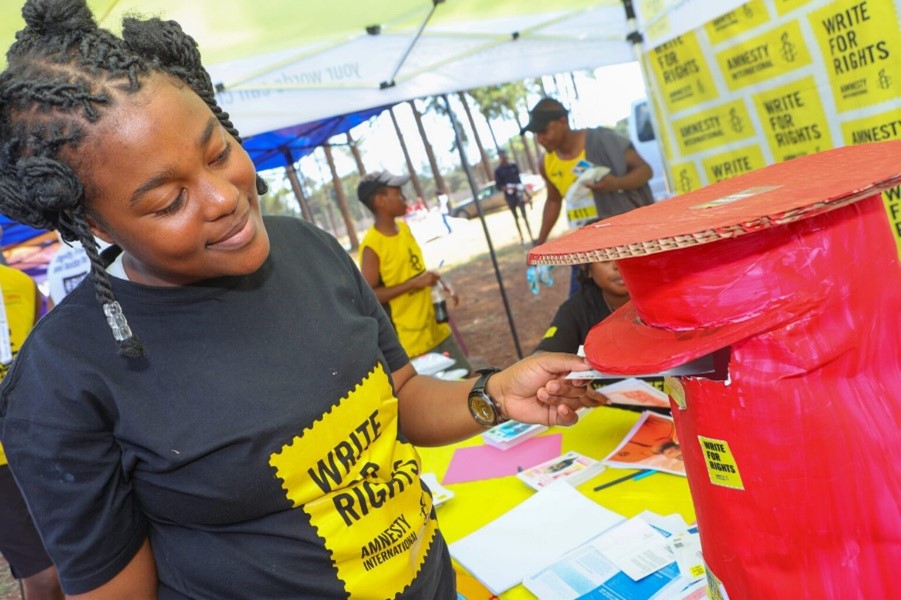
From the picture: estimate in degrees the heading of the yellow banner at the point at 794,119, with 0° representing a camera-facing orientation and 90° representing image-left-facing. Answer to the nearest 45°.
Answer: approximately 0°

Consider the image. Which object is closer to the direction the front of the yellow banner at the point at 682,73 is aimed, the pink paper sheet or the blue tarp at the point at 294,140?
the pink paper sheet

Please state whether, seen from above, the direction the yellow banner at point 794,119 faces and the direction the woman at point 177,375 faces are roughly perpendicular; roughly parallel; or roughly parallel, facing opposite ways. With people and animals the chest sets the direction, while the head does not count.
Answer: roughly perpendicular

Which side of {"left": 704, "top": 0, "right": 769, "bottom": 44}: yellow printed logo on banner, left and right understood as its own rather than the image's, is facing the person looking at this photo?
front

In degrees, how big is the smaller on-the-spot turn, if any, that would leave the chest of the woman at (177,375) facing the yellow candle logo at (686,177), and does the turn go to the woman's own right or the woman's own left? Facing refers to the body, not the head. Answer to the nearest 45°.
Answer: approximately 90° to the woman's own left

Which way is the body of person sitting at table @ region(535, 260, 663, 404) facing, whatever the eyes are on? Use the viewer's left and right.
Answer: facing the viewer and to the right of the viewer

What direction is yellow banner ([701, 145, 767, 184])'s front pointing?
toward the camera

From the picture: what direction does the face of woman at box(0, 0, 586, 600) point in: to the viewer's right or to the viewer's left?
to the viewer's right

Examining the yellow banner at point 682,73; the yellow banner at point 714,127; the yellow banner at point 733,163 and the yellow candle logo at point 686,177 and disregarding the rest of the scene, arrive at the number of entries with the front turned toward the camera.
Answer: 4
